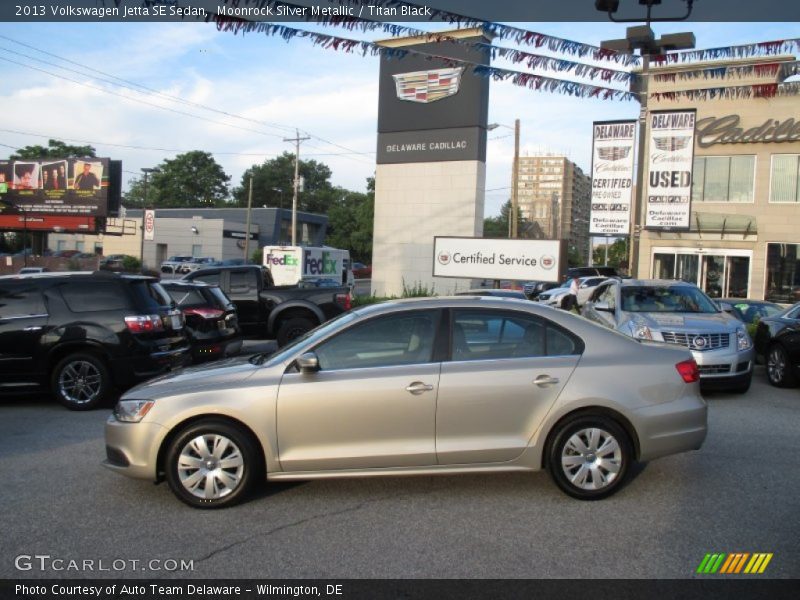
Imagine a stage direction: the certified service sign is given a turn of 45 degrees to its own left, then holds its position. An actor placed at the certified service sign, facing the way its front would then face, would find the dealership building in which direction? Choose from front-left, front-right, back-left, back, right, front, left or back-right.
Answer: left

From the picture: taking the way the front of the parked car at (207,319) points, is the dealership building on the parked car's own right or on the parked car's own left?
on the parked car's own right

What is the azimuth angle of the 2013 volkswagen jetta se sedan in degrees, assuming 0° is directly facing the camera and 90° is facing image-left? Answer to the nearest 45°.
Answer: approximately 90°

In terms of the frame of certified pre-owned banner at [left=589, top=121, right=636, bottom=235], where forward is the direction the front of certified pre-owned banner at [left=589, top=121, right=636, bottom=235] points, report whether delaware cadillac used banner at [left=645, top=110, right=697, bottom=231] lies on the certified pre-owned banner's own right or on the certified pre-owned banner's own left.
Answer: on the certified pre-owned banner's own left

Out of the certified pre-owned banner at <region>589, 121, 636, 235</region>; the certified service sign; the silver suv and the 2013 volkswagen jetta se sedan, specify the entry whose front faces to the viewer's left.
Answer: the 2013 volkswagen jetta se sedan

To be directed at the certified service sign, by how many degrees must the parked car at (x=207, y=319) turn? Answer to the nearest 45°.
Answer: approximately 90° to its right

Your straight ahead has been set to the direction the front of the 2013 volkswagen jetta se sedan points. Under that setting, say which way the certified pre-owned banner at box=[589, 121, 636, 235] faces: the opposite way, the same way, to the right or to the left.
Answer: to the left

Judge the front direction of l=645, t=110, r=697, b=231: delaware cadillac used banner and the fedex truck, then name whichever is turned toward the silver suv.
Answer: the delaware cadillac used banner

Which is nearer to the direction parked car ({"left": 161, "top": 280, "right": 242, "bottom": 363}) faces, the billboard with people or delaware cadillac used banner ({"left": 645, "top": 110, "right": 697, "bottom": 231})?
the billboard with people

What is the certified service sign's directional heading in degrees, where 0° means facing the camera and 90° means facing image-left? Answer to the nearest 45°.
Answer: approximately 0°

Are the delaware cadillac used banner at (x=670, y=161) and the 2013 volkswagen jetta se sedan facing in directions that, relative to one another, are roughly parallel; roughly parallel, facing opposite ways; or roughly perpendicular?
roughly perpendicular

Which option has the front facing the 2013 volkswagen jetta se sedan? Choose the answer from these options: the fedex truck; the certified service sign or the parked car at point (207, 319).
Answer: the certified service sign
